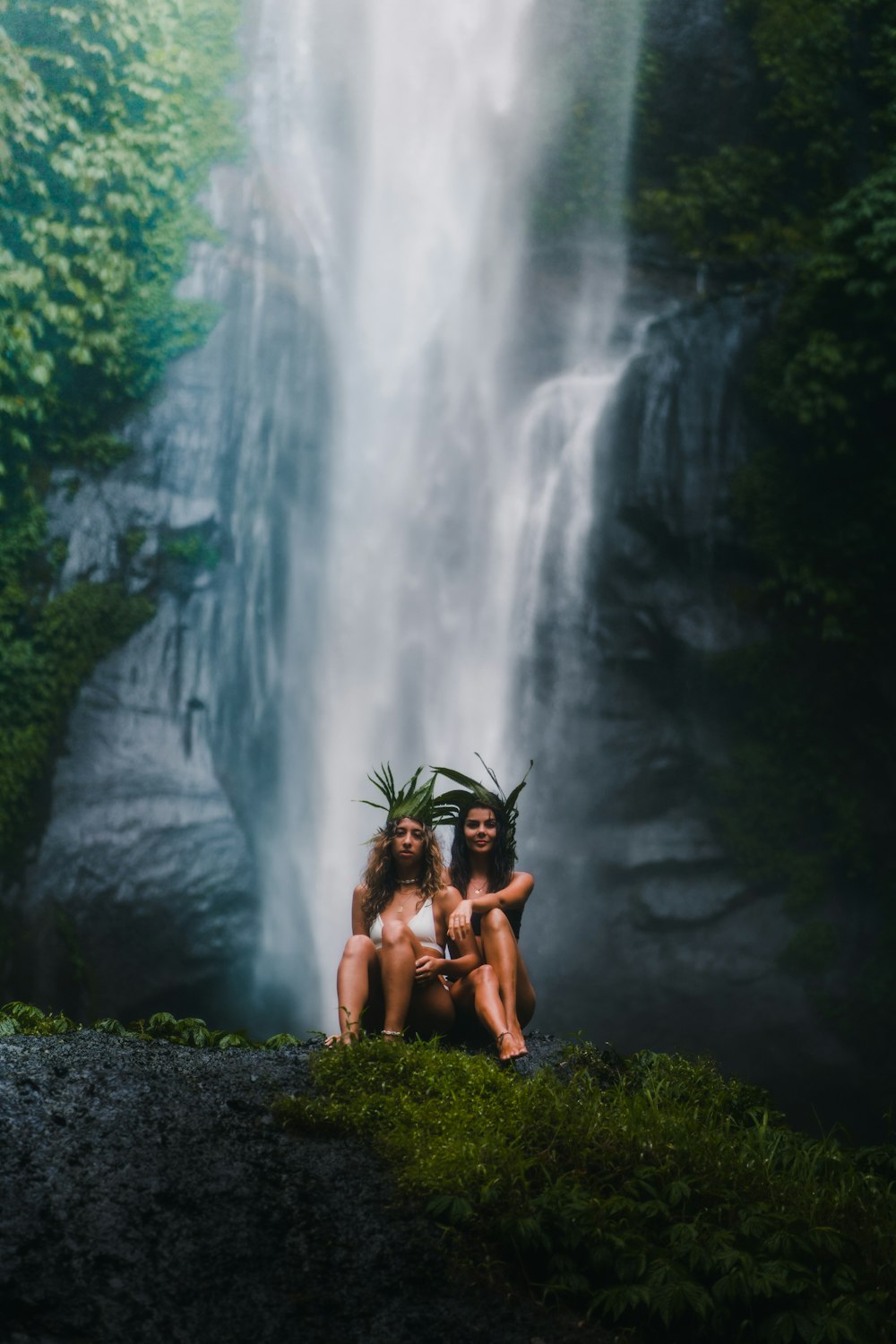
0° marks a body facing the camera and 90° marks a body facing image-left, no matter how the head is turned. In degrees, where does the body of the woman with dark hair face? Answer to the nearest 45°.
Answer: approximately 0°
